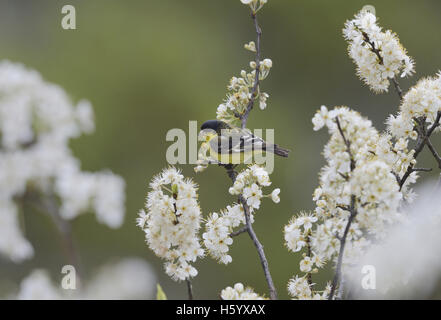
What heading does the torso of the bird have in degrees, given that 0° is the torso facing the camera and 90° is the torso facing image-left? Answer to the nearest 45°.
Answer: approximately 90°

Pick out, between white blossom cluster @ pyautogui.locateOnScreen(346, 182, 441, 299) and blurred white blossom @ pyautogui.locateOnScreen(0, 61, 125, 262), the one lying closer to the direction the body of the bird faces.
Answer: the blurred white blossom

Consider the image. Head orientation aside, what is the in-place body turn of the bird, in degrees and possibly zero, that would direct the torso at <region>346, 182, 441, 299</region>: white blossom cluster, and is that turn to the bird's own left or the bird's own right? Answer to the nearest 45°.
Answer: approximately 135° to the bird's own left
